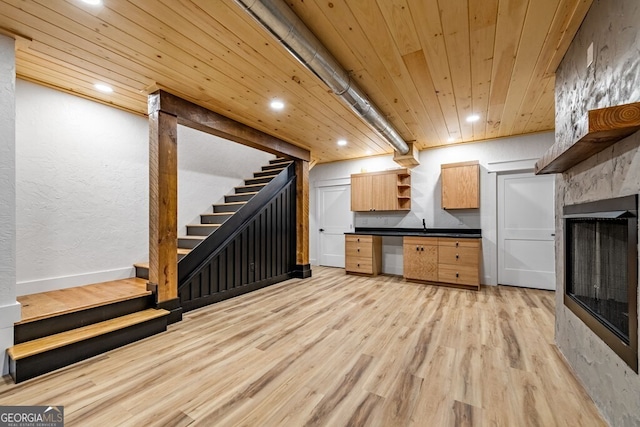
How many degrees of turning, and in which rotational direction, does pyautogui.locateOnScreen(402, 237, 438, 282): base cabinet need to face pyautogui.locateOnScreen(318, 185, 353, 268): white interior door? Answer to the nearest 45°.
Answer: approximately 135° to its right

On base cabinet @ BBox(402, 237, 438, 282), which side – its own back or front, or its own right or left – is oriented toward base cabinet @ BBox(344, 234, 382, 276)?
right

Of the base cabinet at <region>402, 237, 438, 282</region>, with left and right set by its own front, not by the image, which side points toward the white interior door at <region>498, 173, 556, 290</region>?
left

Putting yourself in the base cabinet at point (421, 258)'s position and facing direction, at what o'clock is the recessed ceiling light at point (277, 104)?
The recessed ceiling light is roughly at 1 o'clock from the base cabinet.

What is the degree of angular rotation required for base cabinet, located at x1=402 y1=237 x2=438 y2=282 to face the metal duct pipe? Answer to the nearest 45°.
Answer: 0° — it already faces it

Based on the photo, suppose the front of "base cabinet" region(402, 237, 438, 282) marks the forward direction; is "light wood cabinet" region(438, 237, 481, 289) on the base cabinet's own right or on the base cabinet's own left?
on the base cabinet's own left

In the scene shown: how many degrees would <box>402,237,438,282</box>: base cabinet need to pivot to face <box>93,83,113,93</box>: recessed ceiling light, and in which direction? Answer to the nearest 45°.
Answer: approximately 45° to its right

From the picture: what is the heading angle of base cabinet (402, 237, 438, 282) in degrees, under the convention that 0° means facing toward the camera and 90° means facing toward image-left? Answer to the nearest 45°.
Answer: approximately 0°
